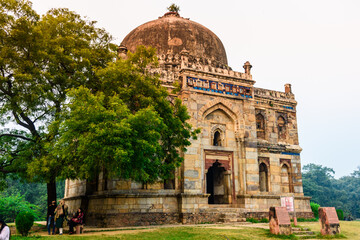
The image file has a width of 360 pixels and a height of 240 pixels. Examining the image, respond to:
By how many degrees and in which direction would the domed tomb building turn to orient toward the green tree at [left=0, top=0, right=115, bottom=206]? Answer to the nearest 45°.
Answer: approximately 90° to its right

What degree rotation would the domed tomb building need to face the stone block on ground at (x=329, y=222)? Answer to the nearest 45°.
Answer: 0° — it already faces it

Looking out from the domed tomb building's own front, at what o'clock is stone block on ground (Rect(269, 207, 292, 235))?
The stone block on ground is roughly at 1 o'clock from the domed tomb building.

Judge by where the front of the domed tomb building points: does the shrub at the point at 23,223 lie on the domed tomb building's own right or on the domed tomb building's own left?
on the domed tomb building's own right

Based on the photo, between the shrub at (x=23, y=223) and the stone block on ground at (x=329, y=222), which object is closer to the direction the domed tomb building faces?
the stone block on ground

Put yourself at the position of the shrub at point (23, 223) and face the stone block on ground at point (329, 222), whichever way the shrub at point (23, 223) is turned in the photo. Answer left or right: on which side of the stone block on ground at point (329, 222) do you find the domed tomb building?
left
